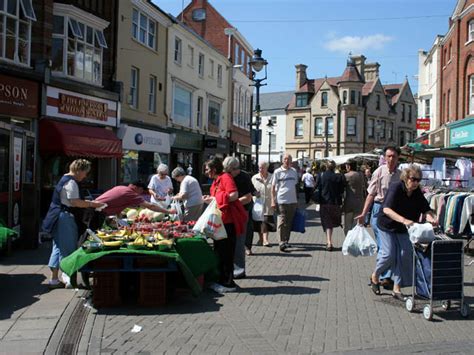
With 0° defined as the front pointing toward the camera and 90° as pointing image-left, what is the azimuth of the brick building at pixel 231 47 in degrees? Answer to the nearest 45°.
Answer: approximately 315°

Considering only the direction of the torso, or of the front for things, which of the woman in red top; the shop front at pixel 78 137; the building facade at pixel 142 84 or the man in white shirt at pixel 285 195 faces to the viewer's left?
the woman in red top

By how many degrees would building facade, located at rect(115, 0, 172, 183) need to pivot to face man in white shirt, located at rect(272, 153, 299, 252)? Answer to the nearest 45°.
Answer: approximately 45° to its right

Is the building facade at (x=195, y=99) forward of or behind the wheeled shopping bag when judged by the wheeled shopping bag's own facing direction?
behind

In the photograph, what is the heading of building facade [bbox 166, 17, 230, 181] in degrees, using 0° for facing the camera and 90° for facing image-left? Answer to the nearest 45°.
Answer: approximately 315°

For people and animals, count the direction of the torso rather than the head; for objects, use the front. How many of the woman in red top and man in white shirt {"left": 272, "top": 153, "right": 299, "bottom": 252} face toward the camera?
1

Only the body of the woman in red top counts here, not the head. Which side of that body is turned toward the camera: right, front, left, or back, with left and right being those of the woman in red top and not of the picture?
left

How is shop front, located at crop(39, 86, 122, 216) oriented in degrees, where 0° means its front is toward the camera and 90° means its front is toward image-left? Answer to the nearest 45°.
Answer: approximately 315°
